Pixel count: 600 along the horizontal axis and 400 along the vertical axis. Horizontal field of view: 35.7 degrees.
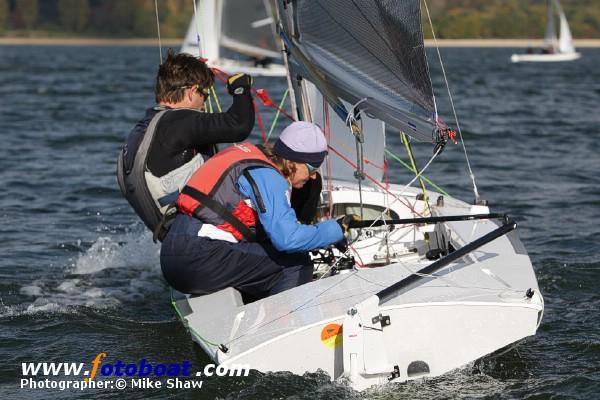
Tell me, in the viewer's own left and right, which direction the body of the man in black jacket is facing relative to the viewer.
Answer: facing away from the viewer and to the right of the viewer

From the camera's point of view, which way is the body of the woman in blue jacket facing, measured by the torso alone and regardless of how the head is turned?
to the viewer's right

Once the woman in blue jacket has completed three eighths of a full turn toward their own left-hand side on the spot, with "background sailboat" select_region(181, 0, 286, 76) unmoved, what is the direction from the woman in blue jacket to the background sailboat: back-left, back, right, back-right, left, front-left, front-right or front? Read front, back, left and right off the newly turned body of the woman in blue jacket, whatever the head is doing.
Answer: front-right

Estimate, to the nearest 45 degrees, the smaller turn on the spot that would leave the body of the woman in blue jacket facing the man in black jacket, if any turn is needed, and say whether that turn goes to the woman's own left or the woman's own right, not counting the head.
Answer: approximately 135° to the woman's own left

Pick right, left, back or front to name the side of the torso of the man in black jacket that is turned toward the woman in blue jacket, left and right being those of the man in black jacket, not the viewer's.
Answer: right

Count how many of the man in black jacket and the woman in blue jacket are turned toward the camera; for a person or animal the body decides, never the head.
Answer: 0

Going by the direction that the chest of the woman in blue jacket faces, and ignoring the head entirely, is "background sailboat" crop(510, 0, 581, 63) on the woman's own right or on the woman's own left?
on the woman's own left

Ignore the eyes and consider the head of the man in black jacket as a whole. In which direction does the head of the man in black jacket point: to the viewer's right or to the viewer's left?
to the viewer's right
